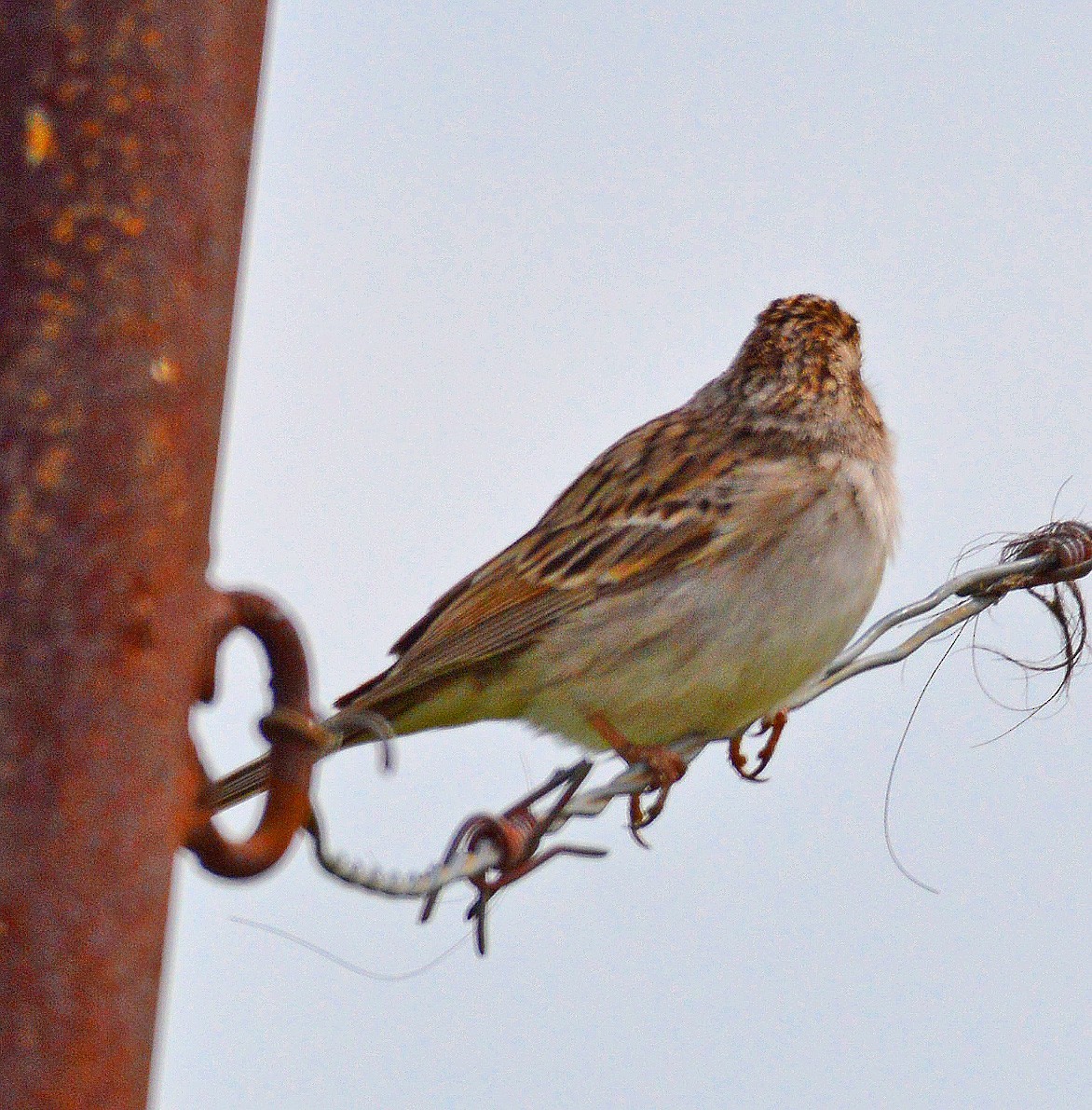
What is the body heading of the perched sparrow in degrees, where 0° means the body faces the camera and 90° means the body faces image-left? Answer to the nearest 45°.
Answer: approximately 270°
